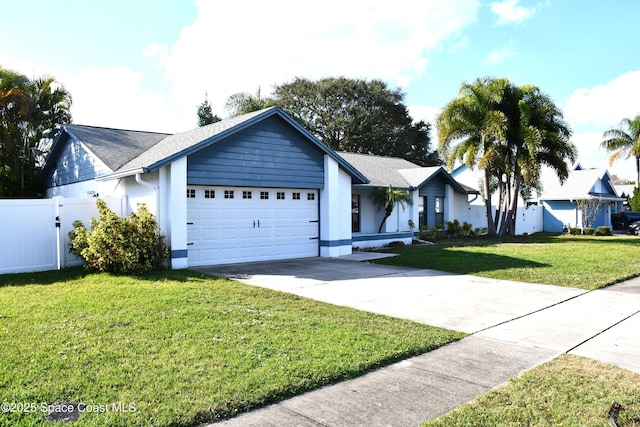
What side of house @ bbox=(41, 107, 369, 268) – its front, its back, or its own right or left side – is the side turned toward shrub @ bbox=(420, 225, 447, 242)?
left

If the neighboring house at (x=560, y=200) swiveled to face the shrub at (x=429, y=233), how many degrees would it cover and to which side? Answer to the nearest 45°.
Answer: approximately 90° to its right

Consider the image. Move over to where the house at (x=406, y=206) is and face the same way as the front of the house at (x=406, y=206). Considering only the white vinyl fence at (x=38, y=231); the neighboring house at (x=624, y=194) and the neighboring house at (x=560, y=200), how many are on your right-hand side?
1

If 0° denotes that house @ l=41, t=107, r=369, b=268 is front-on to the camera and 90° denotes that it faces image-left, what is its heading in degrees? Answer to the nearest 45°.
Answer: approximately 315°

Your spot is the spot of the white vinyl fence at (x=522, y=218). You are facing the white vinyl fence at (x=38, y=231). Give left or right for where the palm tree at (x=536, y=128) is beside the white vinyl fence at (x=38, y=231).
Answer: left

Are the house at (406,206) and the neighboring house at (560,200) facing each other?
no

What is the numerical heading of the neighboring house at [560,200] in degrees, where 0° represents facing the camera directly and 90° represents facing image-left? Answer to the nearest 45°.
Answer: approximately 315°

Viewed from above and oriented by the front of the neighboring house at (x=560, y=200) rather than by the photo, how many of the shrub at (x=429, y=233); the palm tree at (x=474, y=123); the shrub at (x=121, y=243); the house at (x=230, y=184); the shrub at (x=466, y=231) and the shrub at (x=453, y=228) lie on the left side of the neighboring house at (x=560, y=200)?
0
